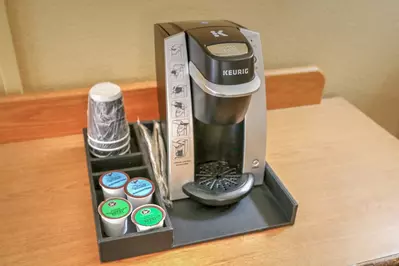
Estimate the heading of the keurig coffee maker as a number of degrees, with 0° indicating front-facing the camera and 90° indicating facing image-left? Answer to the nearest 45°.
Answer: approximately 315°
